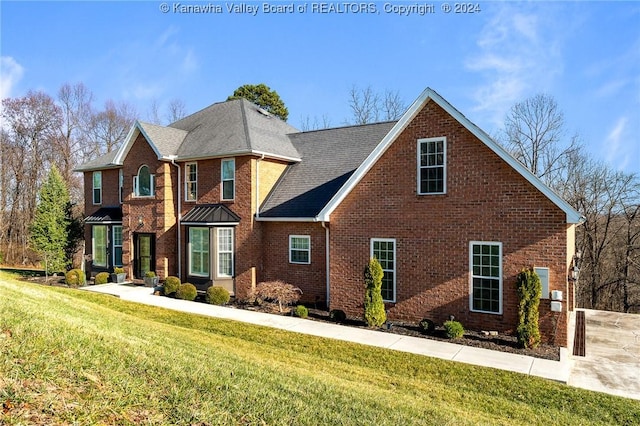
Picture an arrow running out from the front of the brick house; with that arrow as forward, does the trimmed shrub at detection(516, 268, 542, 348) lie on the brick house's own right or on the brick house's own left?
on the brick house's own left

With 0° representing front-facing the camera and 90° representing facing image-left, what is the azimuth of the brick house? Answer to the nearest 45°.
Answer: approximately 45°

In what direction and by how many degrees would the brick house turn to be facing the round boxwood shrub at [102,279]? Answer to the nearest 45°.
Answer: approximately 90° to its right

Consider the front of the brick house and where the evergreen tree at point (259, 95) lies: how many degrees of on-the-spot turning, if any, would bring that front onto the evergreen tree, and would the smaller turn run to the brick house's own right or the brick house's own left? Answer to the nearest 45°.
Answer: approximately 135° to the brick house's own right

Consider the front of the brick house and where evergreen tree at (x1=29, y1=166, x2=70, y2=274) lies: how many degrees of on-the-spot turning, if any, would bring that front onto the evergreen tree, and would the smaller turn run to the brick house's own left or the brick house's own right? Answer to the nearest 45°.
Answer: approximately 90° to the brick house's own right

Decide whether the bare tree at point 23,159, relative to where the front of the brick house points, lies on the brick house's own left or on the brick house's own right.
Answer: on the brick house's own right
